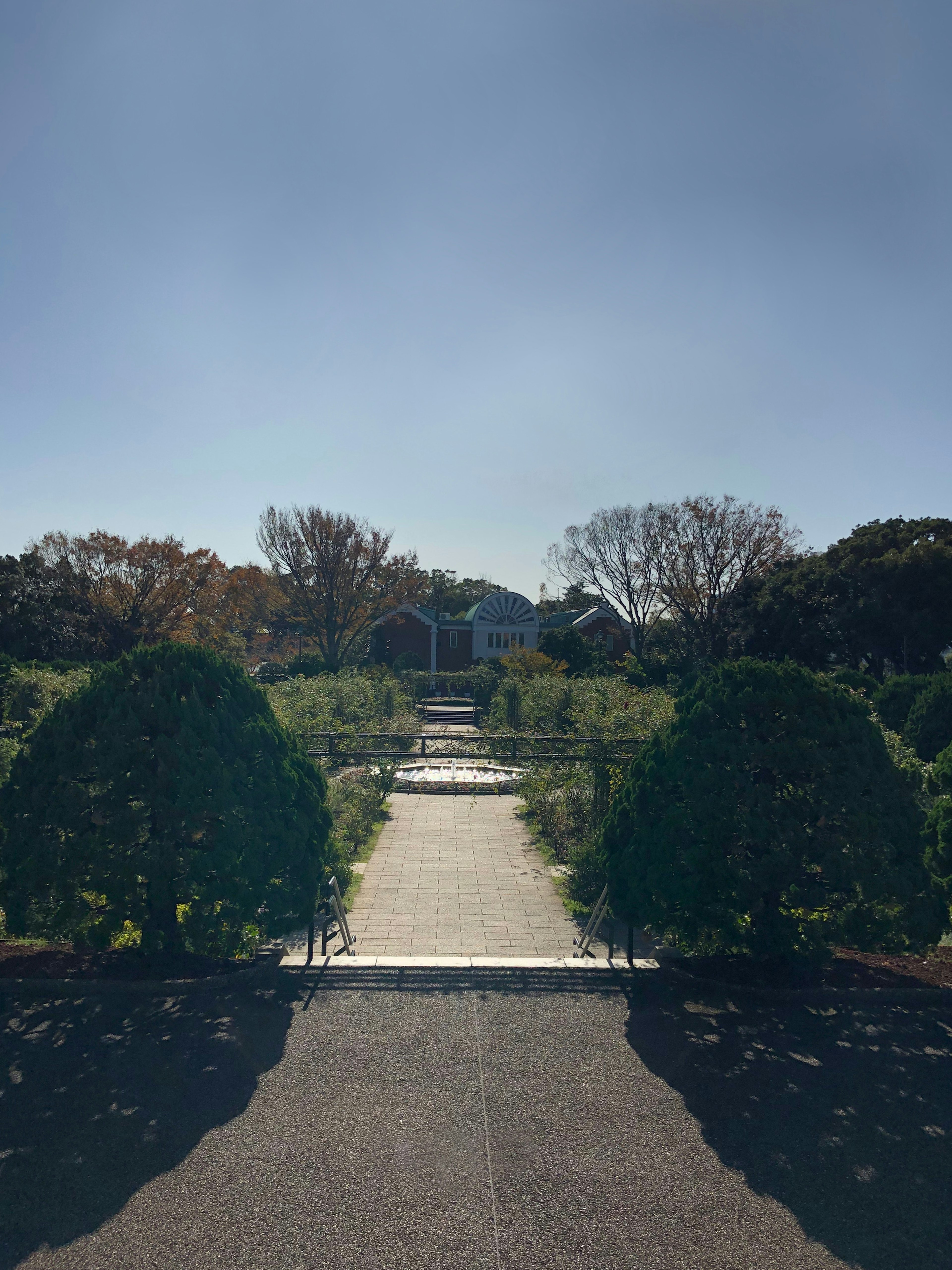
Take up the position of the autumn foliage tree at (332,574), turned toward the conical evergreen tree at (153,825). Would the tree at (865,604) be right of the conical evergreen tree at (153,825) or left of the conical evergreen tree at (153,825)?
left

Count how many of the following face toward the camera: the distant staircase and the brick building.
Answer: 2

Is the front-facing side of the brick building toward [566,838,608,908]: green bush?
yes

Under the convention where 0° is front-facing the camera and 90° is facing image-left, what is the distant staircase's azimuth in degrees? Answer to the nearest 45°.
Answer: approximately 0°

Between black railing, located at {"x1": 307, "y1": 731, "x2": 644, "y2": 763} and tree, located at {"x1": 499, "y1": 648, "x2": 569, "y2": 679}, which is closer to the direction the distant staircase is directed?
the black railing

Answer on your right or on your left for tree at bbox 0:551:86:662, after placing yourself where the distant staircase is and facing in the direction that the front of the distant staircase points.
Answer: on your right

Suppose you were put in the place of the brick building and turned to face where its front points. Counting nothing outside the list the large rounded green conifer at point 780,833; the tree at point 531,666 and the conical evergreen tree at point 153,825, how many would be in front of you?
3

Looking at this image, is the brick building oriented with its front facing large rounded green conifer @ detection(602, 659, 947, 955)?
yes

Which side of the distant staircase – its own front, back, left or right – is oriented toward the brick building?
back
